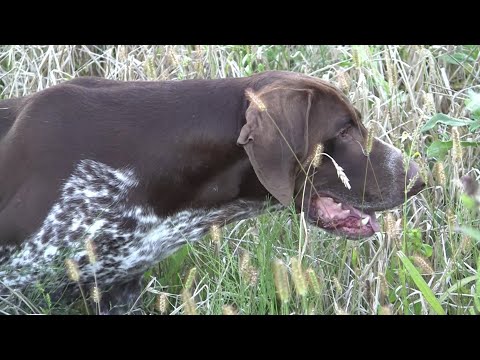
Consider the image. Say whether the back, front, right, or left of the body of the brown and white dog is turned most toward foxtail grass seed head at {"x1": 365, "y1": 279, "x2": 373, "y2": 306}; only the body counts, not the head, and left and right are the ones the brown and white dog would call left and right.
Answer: front

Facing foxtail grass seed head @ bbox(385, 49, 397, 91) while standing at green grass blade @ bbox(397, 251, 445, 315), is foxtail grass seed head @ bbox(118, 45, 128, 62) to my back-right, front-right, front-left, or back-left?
front-left

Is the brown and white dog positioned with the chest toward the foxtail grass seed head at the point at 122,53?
no

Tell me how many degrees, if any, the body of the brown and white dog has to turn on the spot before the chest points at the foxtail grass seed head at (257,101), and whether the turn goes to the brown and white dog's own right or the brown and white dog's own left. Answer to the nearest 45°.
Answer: approximately 45° to the brown and white dog's own right

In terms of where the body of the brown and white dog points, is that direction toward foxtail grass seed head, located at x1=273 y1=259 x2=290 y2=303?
no

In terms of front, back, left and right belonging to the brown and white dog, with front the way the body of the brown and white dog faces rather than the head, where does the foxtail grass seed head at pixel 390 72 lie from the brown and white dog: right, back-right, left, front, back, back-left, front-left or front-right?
front-left

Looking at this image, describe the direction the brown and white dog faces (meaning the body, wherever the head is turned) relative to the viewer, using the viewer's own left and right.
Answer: facing to the right of the viewer
